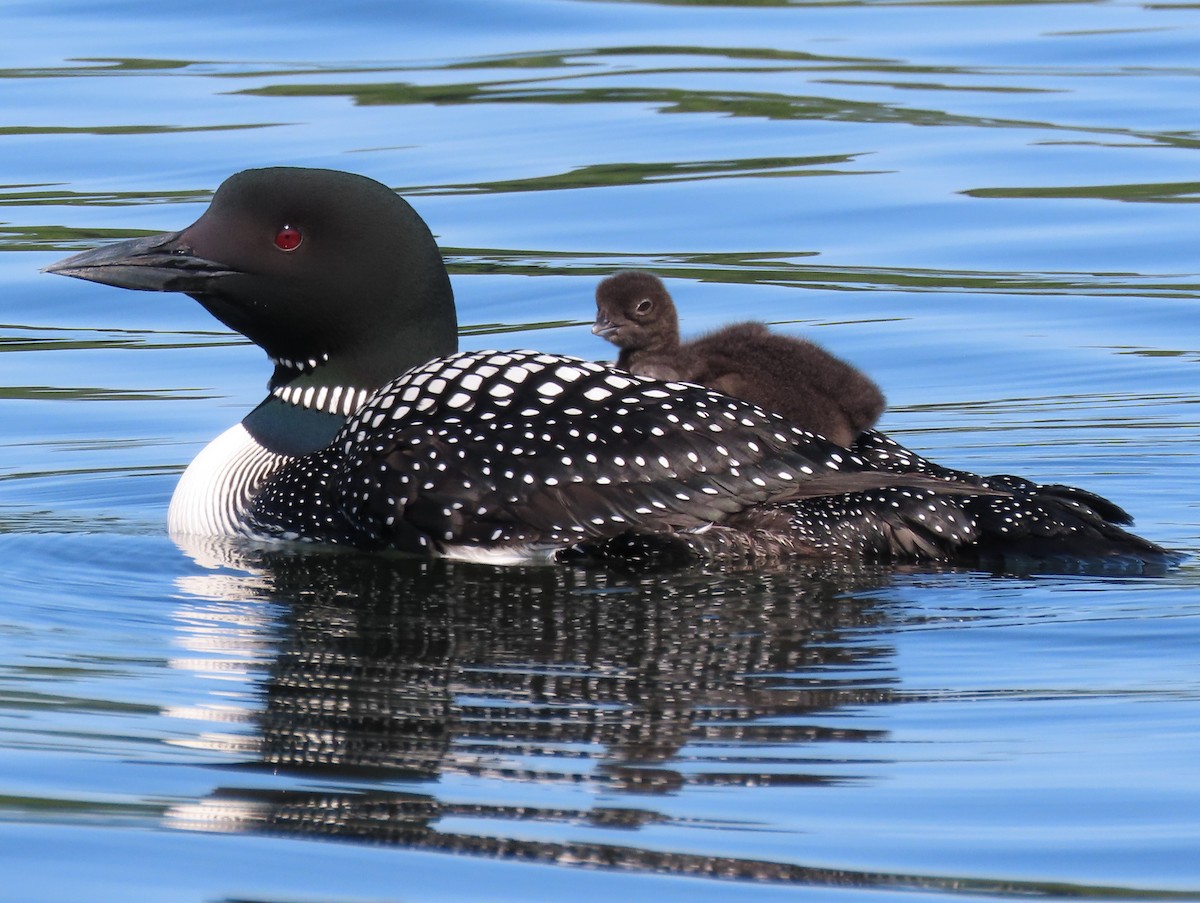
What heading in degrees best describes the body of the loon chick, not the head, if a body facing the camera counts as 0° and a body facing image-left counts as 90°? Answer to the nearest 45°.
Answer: approximately 90°

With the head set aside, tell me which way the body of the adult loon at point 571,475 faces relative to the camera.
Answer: to the viewer's left
